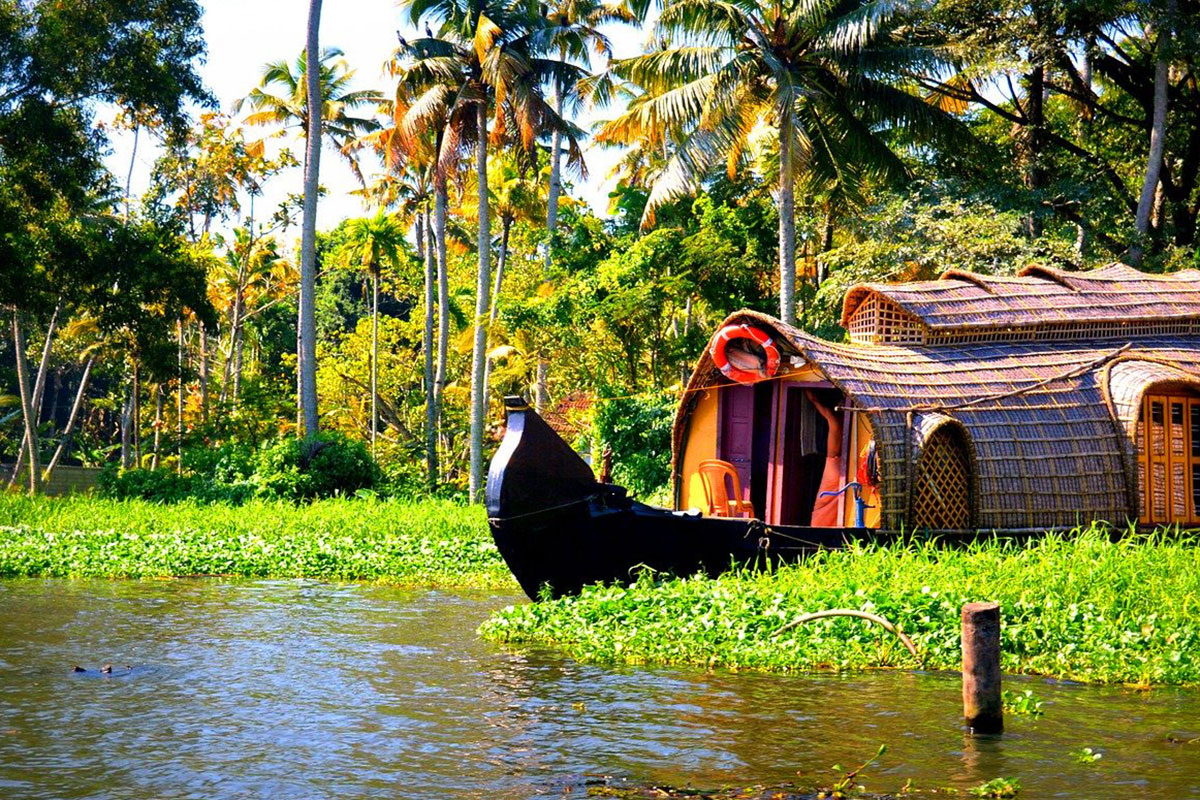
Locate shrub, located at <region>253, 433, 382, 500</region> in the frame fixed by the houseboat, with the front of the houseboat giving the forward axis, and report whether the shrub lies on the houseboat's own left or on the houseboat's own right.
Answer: on the houseboat's own right

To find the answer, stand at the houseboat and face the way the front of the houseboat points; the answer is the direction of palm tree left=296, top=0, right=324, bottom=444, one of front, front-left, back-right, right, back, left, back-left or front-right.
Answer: right

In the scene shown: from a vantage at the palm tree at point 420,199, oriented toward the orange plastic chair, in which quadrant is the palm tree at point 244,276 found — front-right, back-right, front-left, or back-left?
back-right

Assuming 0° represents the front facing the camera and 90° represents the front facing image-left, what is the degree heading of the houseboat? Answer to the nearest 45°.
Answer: approximately 45°

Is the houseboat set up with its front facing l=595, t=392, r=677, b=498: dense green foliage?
no

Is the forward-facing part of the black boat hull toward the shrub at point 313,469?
no

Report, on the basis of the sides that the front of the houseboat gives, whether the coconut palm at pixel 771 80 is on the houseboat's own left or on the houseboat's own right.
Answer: on the houseboat's own right

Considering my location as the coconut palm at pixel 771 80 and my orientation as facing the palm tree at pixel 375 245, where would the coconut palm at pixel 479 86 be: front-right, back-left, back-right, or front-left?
front-left

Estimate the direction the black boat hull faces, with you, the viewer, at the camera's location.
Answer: facing the viewer and to the left of the viewer

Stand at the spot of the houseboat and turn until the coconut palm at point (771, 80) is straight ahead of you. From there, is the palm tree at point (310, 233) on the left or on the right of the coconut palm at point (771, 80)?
left

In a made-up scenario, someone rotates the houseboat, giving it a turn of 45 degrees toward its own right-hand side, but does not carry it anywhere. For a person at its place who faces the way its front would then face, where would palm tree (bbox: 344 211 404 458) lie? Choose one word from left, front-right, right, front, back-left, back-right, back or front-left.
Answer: front-right

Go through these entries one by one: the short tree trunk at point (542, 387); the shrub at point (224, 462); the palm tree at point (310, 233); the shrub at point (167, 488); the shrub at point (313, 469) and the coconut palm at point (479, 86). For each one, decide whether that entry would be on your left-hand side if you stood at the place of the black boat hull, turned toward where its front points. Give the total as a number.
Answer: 0
